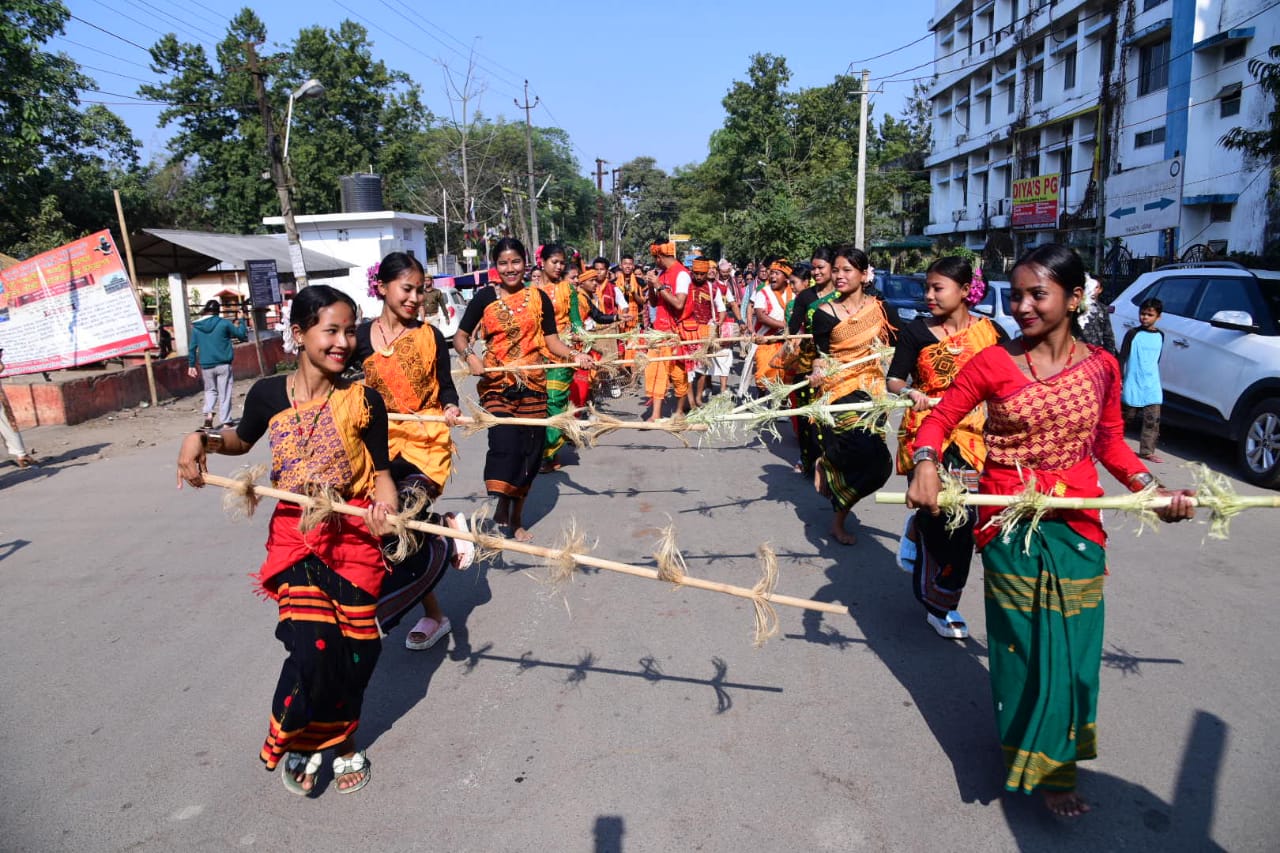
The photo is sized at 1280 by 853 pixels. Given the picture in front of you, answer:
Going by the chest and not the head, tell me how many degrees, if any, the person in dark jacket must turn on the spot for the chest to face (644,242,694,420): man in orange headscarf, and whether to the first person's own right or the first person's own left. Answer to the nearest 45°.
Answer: approximately 90° to the first person's own right

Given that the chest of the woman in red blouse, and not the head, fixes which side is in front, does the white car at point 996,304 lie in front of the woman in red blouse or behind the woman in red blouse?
behind

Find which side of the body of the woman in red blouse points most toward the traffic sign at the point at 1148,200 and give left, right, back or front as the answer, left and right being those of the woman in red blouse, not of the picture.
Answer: back

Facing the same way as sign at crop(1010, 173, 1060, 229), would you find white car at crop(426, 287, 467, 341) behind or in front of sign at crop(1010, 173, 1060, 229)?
in front

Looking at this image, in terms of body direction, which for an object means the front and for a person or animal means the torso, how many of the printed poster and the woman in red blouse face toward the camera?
2

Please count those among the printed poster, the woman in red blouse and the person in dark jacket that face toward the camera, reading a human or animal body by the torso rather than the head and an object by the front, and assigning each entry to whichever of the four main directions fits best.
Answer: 2

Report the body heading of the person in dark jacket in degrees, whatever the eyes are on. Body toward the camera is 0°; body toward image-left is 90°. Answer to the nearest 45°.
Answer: approximately 225°

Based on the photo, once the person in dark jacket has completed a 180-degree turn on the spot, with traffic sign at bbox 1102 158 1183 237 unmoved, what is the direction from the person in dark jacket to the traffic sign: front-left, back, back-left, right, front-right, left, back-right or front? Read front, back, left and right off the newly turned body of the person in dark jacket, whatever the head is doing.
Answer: back-left

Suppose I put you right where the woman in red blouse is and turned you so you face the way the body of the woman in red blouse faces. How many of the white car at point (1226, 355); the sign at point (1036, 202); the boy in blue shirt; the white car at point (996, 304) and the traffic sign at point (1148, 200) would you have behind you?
5

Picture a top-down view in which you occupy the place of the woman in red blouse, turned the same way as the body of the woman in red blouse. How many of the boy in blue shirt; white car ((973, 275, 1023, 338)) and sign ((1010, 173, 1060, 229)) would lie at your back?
3
